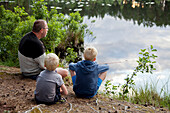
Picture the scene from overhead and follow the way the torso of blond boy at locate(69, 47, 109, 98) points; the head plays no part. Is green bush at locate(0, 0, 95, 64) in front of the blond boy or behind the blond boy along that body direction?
in front

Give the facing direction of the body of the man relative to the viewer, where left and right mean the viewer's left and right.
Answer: facing away from the viewer and to the right of the viewer

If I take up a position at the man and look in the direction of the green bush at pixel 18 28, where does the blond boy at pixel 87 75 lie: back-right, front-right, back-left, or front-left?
back-right

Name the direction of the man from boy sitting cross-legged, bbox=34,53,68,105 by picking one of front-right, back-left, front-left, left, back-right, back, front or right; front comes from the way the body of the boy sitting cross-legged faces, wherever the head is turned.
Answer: front-left

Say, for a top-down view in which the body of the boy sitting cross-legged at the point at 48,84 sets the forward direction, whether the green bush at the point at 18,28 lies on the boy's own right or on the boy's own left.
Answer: on the boy's own left

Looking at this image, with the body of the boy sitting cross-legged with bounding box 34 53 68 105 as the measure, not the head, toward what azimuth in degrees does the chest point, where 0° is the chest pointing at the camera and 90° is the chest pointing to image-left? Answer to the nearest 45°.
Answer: approximately 225°

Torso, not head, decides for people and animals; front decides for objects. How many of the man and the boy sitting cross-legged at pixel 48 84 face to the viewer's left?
0

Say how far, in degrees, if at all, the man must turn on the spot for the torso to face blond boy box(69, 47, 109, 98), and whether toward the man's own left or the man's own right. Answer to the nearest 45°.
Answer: approximately 90° to the man's own right

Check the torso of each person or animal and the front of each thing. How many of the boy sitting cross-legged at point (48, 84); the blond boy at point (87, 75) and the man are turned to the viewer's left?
0

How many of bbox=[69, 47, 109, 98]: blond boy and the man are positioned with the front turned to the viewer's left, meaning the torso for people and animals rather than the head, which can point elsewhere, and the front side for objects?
0

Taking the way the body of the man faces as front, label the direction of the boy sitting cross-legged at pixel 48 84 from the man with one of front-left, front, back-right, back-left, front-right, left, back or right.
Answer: back-right

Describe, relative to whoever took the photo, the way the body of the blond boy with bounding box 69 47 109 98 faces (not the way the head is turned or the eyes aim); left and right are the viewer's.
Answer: facing away from the viewer
